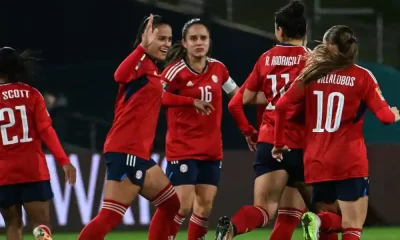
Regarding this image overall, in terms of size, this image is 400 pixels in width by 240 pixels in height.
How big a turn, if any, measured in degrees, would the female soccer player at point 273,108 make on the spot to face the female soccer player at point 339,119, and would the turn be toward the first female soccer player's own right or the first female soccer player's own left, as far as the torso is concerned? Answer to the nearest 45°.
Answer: approximately 90° to the first female soccer player's own right

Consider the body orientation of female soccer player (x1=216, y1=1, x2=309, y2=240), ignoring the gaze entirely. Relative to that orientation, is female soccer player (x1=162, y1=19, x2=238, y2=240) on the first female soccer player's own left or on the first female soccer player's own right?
on the first female soccer player's own left

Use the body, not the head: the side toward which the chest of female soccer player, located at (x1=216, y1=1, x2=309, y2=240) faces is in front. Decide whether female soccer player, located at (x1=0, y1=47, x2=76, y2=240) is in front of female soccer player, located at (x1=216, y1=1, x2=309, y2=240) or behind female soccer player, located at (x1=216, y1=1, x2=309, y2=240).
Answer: behind

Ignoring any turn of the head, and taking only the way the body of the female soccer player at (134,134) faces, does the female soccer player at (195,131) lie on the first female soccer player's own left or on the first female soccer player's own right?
on the first female soccer player's own left

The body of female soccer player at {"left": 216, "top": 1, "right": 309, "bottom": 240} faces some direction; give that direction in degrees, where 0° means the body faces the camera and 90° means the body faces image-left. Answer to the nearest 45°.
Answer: approximately 225°

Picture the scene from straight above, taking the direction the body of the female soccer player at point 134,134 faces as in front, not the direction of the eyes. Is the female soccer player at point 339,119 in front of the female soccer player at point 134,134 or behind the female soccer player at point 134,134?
in front

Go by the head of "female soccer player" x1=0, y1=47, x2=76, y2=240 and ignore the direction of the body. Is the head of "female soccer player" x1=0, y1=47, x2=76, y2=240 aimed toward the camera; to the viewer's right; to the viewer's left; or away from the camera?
away from the camera

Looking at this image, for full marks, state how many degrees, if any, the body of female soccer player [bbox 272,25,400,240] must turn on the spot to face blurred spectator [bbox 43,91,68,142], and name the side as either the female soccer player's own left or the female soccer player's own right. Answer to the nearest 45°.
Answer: approximately 90° to the female soccer player's own left

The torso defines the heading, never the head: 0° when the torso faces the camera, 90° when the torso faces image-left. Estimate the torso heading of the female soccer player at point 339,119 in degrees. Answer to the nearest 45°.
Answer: approximately 225°
